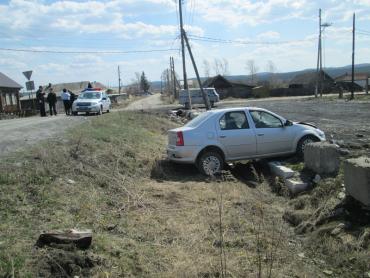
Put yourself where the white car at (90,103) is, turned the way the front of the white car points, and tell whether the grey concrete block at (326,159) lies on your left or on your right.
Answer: on your left

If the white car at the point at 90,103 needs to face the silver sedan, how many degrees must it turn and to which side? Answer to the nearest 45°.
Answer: approximately 45° to its left

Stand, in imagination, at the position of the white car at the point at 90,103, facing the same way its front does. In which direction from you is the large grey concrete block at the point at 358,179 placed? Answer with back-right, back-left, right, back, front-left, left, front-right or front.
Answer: front-left

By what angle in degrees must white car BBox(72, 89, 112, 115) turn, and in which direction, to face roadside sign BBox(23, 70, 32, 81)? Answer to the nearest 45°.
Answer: approximately 90° to its right

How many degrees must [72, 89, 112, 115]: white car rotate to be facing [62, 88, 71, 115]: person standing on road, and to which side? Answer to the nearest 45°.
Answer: approximately 90° to its right

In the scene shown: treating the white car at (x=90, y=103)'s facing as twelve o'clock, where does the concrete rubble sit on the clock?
The concrete rubble is roughly at 10 o'clock from the white car.

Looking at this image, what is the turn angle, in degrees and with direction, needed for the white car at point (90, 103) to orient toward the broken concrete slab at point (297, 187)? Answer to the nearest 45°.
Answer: approximately 45° to its left
